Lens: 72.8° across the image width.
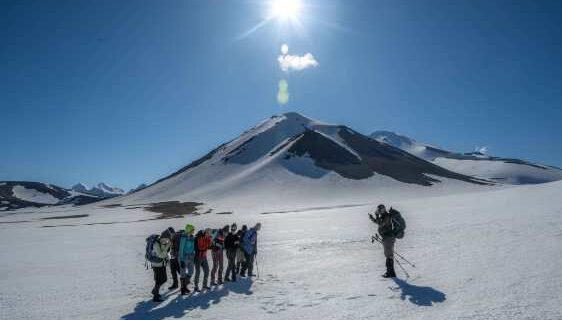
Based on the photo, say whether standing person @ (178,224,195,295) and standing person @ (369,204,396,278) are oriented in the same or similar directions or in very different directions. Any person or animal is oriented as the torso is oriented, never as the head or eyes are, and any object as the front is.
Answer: very different directions

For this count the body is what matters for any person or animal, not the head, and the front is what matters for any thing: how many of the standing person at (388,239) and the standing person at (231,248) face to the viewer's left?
1

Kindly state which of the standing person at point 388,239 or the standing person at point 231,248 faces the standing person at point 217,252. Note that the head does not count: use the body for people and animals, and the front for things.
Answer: the standing person at point 388,239

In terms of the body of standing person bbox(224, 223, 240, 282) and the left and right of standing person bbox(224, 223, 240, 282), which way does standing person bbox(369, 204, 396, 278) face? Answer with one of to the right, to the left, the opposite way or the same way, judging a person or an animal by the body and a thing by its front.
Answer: the opposite way

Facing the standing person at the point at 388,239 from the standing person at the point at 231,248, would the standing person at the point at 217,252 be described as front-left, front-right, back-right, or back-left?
back-right

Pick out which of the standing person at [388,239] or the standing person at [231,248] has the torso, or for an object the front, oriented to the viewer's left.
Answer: the standing person at [388,239]

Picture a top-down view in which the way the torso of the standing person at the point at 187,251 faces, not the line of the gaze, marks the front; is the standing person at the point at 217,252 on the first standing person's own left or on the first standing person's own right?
on the first standing person's own left

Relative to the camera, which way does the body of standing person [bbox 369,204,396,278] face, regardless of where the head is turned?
to the viewer's left

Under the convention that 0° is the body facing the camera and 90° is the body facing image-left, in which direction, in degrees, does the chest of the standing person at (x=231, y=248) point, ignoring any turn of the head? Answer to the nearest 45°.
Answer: approximately 315°

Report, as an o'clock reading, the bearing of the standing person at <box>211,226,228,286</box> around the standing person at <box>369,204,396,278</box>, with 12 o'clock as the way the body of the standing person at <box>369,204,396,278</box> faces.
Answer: the standing person at <box>211,226,228,286</box> is roughly at 12 o'clock from the standing person at <box>369,204,396,278</box>.
